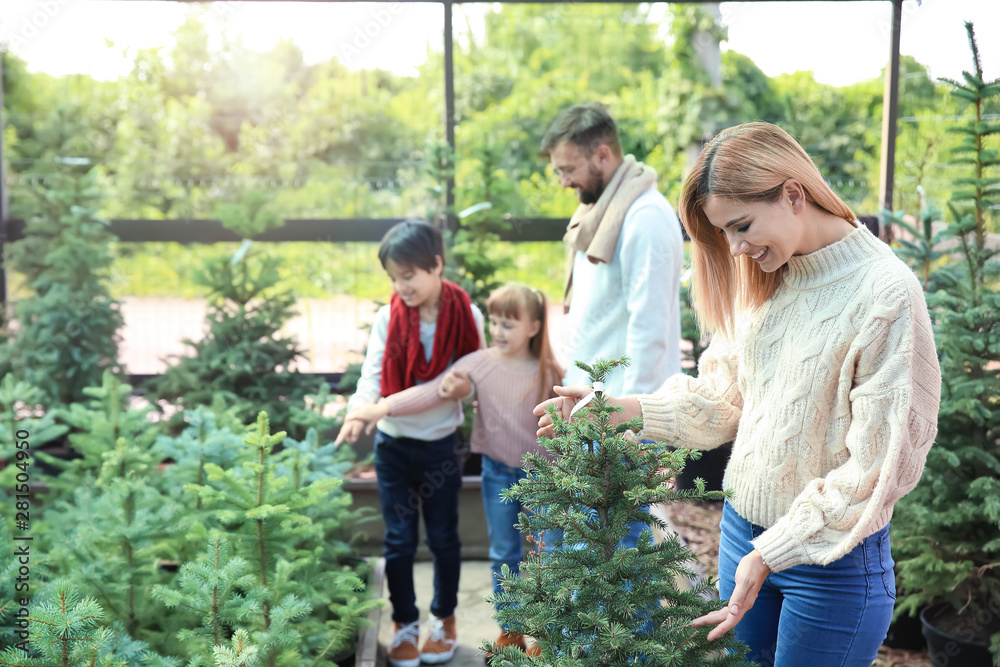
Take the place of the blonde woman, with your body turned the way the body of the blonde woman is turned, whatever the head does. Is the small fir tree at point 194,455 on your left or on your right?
on your right

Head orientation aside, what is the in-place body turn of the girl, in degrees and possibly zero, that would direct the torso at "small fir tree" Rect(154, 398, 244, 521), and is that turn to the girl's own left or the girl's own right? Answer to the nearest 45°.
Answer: approximately 45° to the girl's own right

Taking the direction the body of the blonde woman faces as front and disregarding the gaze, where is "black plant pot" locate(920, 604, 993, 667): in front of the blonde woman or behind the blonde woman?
behind

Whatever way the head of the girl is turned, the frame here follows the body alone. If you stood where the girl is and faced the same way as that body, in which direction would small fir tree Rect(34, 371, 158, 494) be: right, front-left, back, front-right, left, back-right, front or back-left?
front-right

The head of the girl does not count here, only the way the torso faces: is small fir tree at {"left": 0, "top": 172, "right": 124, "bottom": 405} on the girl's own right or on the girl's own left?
on the girl's own right

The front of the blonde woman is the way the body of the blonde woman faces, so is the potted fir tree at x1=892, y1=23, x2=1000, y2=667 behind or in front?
behind

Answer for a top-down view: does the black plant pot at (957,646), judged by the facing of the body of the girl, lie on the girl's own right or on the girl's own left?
on the girl's own left

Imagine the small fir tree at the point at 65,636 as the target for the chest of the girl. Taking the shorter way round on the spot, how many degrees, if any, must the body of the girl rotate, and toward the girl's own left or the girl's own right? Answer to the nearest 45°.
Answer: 0° — they already face it

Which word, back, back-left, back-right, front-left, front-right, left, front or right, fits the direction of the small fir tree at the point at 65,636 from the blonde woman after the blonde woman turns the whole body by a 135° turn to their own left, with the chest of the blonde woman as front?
back

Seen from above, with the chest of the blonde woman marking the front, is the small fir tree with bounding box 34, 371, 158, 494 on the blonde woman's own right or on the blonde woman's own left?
on the blonde woman's own right

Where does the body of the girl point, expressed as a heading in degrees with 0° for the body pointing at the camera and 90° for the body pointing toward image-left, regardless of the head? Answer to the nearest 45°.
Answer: approximately 45°

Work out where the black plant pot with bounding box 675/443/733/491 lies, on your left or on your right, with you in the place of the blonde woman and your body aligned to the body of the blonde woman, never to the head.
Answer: on your right
